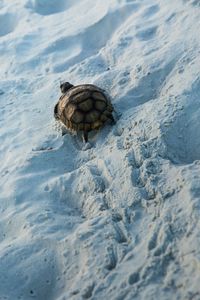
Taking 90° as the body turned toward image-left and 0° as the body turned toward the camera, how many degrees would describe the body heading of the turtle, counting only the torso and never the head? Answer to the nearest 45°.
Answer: approximately 135°
